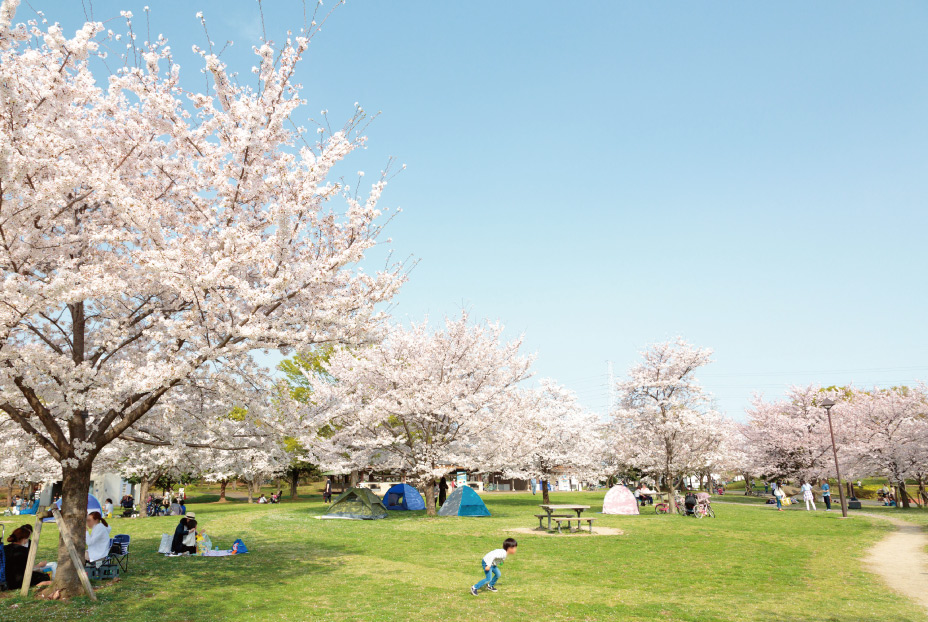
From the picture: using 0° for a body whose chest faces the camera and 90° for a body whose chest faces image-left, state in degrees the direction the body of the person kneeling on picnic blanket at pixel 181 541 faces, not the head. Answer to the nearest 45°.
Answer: approximately 270°

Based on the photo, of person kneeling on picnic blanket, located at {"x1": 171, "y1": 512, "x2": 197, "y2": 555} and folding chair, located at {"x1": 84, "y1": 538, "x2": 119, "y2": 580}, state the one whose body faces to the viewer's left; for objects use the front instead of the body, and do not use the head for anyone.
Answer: the folding chair
